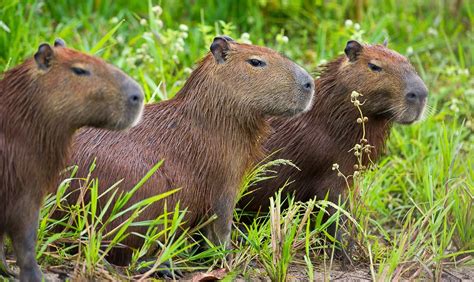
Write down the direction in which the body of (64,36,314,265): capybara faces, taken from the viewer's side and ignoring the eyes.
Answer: to the viewer's right

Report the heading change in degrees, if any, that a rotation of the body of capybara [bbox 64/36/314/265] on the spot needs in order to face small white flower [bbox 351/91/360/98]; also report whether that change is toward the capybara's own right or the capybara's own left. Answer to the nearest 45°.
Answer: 0° — it already faces it

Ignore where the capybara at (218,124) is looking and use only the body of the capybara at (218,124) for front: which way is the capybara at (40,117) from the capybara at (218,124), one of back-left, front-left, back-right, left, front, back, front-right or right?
back-right

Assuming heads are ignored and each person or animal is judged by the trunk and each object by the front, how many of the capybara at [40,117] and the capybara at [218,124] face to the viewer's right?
2

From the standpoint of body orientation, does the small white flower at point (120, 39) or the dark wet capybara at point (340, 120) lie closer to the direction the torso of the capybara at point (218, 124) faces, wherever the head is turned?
the dark wet capybara

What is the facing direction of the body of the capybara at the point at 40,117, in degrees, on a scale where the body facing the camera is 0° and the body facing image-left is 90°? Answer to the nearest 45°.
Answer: approximately 270°

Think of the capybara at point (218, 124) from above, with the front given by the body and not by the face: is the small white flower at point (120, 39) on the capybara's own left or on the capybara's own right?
on the capybara's own left
